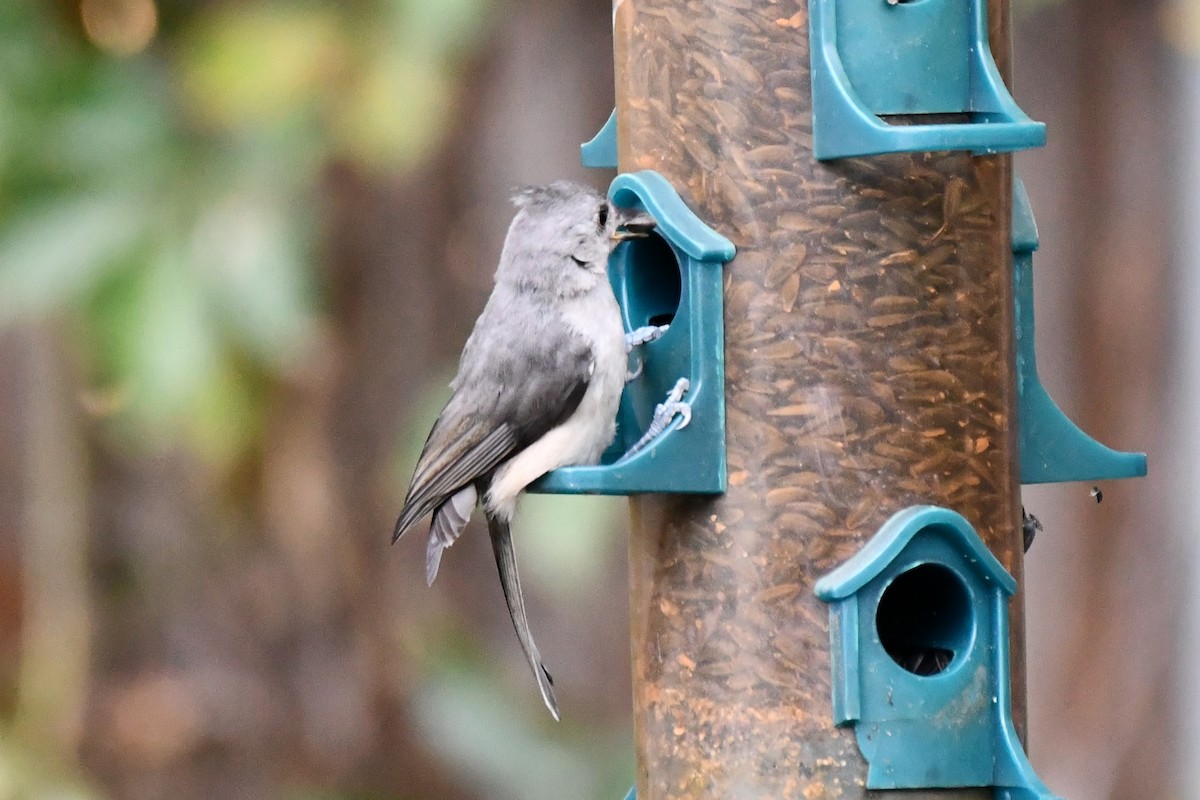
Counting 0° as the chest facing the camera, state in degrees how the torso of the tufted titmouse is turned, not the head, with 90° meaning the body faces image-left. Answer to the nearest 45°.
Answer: approximately 270°
